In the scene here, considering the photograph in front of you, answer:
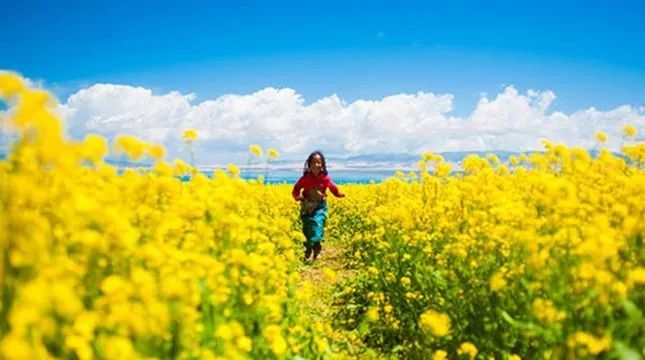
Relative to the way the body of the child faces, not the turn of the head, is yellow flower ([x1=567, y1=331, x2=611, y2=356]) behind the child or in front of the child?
in front

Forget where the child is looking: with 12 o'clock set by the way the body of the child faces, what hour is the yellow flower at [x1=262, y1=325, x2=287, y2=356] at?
The yellow flower is roughly at 12 o'clock from the child.

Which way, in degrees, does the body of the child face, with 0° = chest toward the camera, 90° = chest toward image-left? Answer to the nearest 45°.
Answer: approximately 0°
